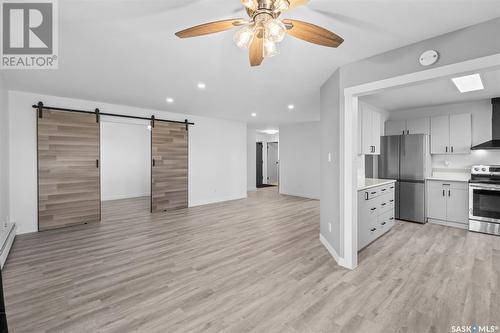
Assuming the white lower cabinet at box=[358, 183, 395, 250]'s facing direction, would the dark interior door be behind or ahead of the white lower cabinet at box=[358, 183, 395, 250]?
behind

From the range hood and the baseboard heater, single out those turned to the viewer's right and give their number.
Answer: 1

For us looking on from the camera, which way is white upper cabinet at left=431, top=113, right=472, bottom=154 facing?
facing the viewer

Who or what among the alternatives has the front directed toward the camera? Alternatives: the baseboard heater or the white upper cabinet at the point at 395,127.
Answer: the white upper cabinet

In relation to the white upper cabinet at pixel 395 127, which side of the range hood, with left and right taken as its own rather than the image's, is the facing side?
right

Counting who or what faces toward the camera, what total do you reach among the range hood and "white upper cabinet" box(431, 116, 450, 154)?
2

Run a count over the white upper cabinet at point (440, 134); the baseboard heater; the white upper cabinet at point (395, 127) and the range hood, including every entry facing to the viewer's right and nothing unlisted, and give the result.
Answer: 1

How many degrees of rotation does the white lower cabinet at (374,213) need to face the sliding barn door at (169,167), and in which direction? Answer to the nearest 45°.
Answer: approximately 135° to its right

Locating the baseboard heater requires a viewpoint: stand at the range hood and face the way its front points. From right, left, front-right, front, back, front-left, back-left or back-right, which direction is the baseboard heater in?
front-right

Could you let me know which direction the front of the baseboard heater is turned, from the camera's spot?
facing to the right of the viewer

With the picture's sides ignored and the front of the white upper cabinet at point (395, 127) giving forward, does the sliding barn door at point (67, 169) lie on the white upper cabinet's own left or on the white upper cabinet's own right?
on the white upper cabinet's own right

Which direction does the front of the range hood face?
toward the camera
